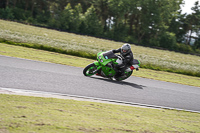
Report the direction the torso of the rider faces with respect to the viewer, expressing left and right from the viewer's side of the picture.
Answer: facing the viewer and to the left of the viewer
